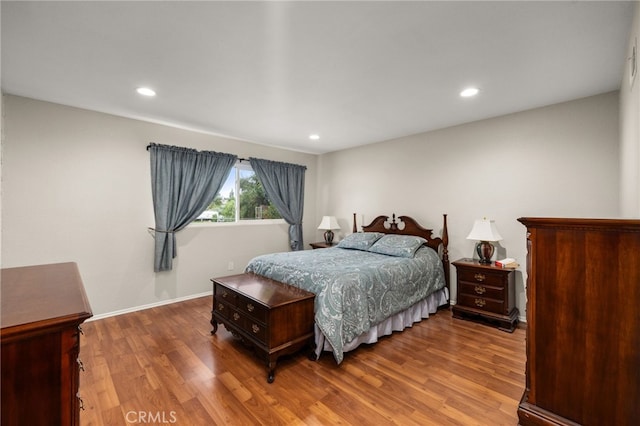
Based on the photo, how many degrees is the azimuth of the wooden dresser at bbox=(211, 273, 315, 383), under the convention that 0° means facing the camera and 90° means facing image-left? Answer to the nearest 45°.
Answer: approximately 45°

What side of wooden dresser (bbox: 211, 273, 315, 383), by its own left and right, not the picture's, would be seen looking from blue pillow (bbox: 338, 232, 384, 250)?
back

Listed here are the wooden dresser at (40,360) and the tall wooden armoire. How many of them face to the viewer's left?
1

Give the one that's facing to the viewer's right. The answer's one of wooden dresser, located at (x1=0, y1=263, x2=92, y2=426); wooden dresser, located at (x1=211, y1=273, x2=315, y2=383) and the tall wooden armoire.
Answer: wooden dresser, located at (x1=0, y1=263, x2=92, y2=426)

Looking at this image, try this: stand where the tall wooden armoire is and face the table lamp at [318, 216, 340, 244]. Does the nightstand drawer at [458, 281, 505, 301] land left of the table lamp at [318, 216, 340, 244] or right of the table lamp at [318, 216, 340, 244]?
right

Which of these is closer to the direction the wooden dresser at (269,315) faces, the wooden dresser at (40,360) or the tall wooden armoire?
the wooden dresser

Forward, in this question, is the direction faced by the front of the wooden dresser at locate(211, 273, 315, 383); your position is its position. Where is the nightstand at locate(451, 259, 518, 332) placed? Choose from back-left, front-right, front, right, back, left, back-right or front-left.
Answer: back-left

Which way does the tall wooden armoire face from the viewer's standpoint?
to the viewer's left

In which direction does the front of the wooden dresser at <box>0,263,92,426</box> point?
to the viewer's right

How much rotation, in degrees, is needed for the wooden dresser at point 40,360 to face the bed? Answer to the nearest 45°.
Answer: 0° — it already faces it
